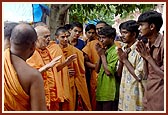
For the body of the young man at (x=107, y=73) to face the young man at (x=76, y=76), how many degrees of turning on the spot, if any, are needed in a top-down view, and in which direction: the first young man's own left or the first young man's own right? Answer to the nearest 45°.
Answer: approximately 45° to the first young man's own right

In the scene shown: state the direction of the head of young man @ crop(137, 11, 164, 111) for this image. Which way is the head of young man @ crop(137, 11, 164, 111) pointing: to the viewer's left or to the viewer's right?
to the viewer's left

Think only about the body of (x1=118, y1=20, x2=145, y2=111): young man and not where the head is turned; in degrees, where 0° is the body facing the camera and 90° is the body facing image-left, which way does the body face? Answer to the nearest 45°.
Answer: approximately 45°

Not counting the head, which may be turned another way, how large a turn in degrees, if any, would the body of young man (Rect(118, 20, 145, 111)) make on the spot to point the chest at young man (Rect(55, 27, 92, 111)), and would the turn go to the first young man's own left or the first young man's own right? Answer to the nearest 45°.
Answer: approximately 45° to the first young man's own right

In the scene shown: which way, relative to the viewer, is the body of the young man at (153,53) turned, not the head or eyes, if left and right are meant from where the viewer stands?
facing to the left of the viewer
